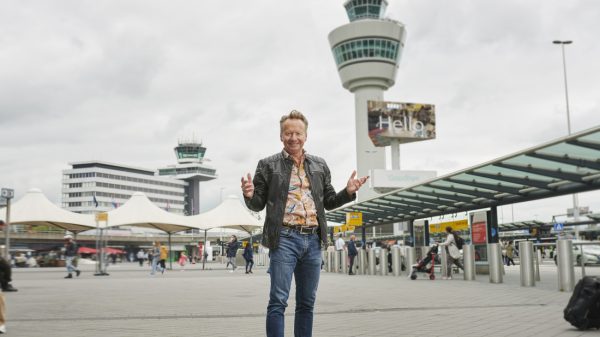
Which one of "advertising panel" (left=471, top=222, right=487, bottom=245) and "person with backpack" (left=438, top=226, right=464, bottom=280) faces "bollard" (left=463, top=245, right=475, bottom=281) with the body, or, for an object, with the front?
the advertising panel

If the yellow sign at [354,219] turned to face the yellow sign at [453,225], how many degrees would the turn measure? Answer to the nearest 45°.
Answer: approximately 45° to its left

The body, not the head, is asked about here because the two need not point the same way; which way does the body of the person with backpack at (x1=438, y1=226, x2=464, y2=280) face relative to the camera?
to the viewer's left

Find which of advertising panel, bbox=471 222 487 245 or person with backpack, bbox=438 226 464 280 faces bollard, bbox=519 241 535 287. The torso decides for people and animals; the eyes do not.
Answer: the advertising panel

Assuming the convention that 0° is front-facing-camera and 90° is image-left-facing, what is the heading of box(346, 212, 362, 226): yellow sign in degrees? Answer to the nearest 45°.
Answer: approximately 0°

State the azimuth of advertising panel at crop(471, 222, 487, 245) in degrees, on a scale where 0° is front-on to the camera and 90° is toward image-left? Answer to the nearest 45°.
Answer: approximately 0°

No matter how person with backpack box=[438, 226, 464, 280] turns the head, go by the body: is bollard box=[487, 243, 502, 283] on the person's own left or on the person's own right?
on the person's own left

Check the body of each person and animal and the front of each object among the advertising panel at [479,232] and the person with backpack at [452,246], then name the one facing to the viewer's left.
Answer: the person with backpack
